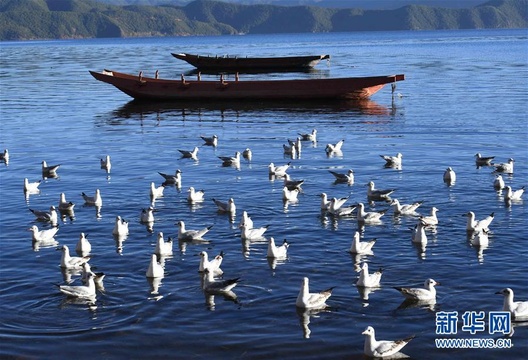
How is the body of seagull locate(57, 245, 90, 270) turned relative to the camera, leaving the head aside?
to the viewer's left

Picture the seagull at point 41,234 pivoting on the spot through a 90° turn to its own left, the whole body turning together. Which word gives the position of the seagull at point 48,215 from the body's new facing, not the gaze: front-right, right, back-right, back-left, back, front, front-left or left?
back

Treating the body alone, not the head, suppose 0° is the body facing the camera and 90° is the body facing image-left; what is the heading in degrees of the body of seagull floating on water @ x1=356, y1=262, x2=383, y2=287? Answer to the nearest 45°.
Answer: approximately 45°

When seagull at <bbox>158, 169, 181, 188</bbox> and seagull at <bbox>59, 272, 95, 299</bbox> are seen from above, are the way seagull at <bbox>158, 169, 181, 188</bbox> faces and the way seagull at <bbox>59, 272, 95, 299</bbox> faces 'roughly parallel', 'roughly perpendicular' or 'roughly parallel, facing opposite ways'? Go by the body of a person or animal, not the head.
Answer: roughly parallel

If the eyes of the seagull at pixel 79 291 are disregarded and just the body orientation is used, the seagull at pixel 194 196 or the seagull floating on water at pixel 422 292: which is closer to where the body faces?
the seagull floating on water

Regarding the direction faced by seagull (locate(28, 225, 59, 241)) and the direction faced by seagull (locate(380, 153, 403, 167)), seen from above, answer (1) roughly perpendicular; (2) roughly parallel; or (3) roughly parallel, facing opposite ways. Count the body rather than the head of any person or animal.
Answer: roughly parallel, facing opposite ways

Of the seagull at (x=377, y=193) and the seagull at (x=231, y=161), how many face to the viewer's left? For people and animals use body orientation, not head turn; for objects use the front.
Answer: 1

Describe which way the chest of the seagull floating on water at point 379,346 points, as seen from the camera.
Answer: to the viewer's left

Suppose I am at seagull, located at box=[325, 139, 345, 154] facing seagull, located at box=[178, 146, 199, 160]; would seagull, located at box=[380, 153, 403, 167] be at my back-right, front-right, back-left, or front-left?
back-left

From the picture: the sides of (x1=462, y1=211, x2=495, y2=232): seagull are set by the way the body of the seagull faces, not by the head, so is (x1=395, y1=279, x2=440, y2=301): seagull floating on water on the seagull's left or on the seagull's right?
on the seagull's left

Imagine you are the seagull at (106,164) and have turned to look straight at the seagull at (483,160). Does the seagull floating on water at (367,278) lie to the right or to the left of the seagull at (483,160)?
right
